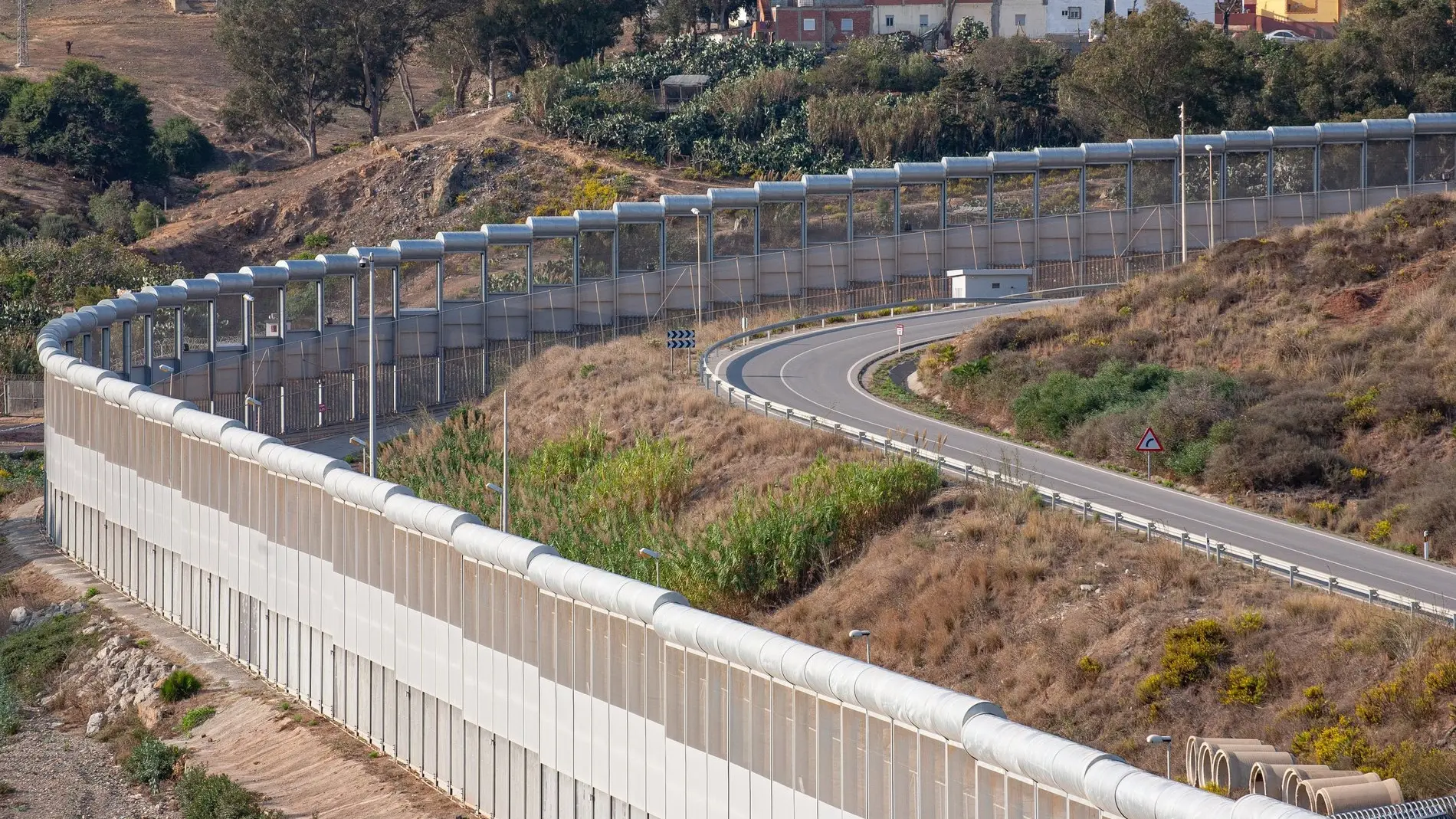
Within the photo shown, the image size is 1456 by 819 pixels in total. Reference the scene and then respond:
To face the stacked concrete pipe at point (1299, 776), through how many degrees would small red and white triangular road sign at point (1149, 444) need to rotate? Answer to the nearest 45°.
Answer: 0° — it already faces it

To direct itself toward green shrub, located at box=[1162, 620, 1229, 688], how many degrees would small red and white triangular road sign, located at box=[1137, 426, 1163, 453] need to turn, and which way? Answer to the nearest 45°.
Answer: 0° — it already faces it

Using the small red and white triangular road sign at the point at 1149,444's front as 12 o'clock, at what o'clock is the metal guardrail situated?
The metal guardrail is roughly at 12 o'clock from the small red and white triangular road sign.

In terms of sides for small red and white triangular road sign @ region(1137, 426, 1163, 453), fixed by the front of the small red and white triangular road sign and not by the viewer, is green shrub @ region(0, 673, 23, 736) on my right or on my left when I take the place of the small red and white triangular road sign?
on my right

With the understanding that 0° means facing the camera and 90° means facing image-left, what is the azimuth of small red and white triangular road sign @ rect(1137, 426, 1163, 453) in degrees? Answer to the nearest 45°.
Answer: approximately 0°

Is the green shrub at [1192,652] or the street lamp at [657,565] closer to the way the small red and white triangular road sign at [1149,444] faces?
the green shrub

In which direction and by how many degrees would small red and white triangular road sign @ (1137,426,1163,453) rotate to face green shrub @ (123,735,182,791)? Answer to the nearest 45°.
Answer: approximately 45° to its right

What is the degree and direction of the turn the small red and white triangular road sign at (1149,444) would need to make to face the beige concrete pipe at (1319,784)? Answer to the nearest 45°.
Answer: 0° — it already faces it

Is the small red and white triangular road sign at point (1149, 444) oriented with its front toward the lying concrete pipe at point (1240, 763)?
yes

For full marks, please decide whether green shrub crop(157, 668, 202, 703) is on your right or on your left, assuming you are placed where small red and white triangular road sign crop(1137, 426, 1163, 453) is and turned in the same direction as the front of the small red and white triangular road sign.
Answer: on your right

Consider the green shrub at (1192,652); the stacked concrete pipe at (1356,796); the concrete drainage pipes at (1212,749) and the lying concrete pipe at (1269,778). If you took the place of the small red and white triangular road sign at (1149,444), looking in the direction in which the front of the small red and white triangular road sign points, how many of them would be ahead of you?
4

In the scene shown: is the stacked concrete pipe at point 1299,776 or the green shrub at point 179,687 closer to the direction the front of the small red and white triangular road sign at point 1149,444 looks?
the stacked concrete pipe

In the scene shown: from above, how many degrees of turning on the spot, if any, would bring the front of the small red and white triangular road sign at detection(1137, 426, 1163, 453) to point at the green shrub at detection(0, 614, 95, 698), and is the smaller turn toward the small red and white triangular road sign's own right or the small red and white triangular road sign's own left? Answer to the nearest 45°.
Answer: approximately 90° to the small red and white triangular road sign's own right
